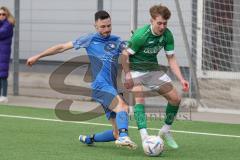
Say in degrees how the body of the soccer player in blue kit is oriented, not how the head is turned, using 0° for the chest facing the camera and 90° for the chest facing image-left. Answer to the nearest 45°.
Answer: approximately 315°
